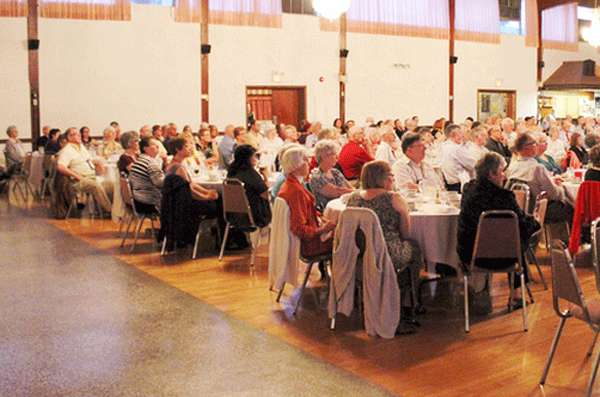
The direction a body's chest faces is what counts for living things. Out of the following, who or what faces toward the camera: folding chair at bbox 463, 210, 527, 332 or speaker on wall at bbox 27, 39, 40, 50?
the speaker on wall

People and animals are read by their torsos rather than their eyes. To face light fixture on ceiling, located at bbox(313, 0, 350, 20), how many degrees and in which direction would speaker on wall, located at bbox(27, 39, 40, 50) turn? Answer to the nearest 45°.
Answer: approximately 45° to its left

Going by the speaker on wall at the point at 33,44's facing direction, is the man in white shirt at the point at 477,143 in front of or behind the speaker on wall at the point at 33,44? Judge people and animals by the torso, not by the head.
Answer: in front

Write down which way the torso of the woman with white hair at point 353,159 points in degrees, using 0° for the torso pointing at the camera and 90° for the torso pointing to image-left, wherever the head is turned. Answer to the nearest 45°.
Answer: approximately 315°

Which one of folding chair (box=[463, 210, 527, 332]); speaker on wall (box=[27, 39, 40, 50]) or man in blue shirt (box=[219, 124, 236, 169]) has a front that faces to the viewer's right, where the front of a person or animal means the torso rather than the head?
the man in blue shirt

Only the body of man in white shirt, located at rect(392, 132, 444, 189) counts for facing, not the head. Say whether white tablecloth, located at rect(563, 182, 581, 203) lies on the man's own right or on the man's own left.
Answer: on the man's own left

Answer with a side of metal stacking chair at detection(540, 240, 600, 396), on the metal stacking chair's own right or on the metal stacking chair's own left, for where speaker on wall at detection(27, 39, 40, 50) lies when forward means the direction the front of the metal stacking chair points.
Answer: on the metal stacking chair's own left

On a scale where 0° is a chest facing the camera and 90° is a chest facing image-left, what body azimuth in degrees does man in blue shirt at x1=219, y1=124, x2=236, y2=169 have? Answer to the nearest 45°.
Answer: approximately 270°

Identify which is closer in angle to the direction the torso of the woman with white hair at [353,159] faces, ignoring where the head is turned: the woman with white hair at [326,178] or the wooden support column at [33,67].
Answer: the woman with white hair

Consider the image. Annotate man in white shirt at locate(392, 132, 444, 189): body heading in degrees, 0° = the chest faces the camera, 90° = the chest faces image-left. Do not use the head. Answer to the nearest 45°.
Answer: approximately 315°

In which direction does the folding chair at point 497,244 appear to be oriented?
away from the camera
